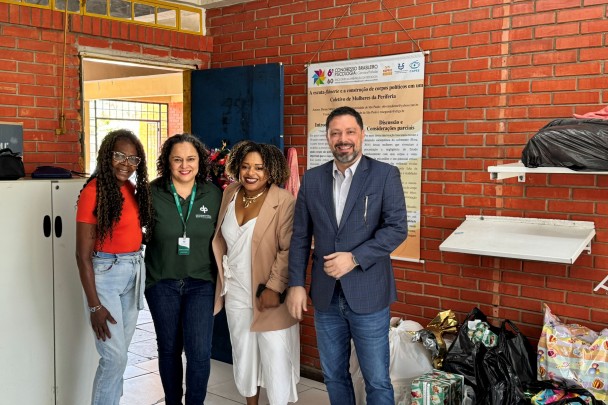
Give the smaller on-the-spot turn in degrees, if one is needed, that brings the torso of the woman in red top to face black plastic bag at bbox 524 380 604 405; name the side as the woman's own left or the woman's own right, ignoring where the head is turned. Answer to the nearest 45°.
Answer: approximately 45° to the woman's own left

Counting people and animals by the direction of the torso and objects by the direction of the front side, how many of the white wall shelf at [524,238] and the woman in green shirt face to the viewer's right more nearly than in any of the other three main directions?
0

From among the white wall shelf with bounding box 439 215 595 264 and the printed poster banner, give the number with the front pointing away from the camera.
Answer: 0

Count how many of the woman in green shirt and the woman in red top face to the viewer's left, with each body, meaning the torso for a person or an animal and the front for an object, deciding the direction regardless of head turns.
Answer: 0

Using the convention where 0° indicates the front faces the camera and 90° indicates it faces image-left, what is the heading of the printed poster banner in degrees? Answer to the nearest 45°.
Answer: approximately 45°

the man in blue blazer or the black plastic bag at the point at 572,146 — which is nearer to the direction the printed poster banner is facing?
the man in blue blazer

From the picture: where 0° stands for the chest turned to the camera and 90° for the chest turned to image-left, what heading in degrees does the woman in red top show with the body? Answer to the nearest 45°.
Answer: approximately 315°

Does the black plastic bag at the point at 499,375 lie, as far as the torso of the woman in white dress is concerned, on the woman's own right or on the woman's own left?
on the woman's own left

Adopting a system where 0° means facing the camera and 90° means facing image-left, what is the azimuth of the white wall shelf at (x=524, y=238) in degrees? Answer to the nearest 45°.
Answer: approximately 45°
